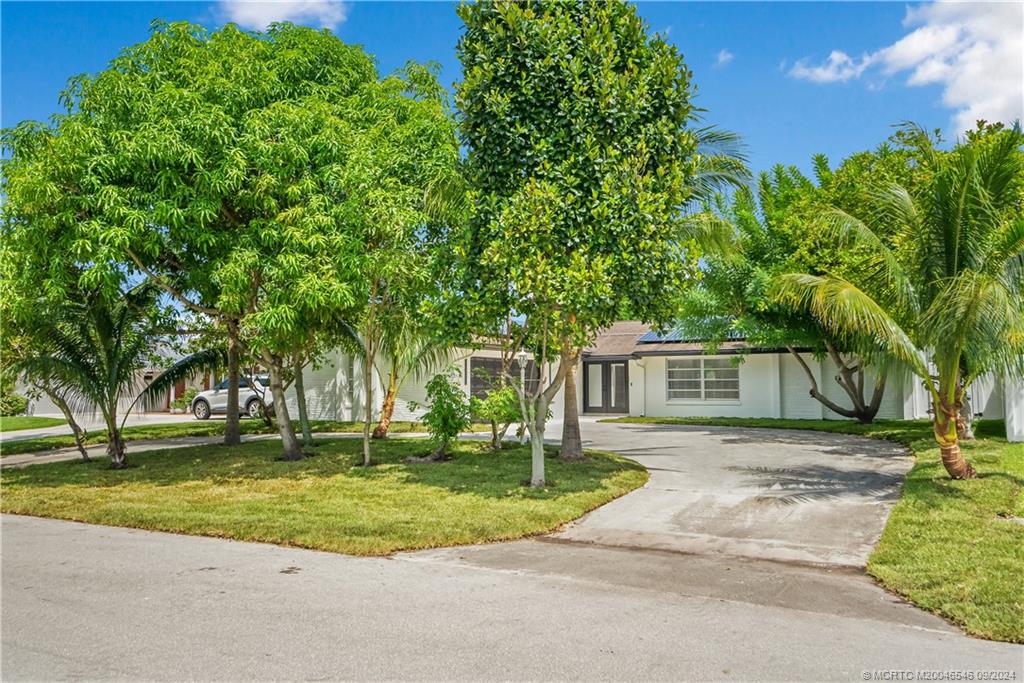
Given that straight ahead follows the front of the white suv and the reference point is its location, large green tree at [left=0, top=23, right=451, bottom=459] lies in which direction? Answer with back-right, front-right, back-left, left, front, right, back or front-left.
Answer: back-left

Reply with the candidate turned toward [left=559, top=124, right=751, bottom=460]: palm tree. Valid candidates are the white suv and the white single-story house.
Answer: the white single-story house

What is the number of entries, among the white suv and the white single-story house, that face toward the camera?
1

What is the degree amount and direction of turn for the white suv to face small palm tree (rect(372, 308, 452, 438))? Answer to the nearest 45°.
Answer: approximately 135° to its left

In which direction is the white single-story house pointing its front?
toward the camera

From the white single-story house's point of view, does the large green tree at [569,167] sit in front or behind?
in front

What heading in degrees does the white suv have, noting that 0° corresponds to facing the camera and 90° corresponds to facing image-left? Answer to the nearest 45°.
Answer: approximately 135°

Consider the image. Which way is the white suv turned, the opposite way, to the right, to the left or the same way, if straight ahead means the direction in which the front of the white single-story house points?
to the right

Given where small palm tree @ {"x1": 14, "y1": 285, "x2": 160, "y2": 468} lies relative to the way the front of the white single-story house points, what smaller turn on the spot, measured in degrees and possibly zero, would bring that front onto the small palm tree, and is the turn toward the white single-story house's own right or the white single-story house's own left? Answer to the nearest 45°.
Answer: approximately 45° to the white single-story house's own right

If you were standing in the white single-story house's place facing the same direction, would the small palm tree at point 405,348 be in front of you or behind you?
in front
